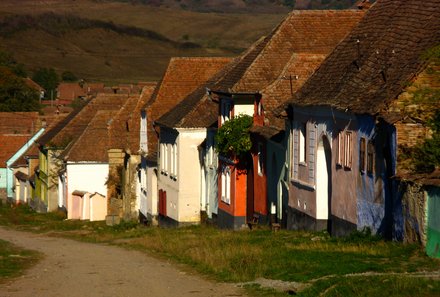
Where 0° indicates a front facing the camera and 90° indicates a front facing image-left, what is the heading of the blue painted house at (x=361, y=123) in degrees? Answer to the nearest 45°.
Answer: approximately 45°

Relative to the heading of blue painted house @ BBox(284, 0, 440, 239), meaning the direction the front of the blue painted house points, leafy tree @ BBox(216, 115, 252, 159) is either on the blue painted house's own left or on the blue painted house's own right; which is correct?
on the blue painted house's own right

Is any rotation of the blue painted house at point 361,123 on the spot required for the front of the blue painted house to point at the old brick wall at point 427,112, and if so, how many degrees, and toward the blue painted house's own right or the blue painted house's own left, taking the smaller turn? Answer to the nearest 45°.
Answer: approximately 90° to the blue painted house's own left
